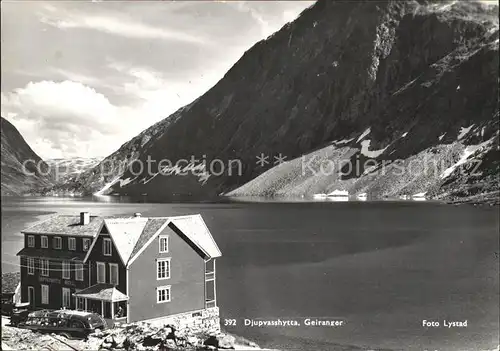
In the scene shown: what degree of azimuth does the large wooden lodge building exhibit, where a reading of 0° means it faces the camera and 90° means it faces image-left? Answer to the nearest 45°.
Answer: approximately 45°

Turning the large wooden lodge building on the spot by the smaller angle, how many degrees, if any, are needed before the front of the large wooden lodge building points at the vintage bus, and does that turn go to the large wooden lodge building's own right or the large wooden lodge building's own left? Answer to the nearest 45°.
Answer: approximately 45° to the large wooden lodge building's own right
